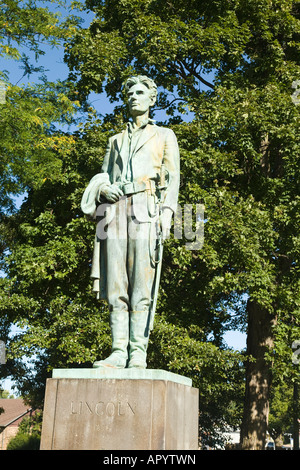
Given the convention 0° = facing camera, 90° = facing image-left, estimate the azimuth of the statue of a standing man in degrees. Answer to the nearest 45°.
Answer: approximately 45°

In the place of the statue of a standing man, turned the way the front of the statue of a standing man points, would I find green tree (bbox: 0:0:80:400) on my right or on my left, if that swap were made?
on my right

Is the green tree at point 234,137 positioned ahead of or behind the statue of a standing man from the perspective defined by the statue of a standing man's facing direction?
behind
